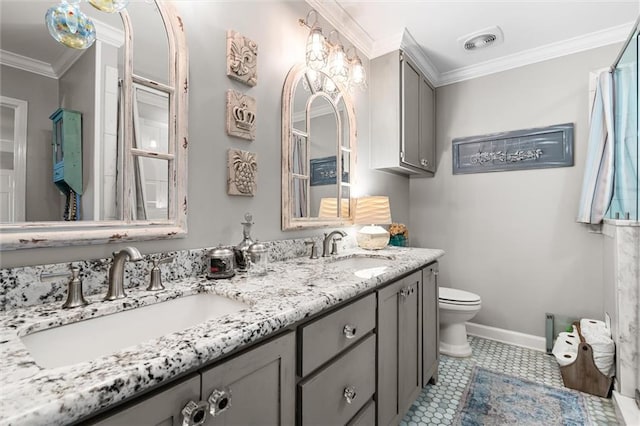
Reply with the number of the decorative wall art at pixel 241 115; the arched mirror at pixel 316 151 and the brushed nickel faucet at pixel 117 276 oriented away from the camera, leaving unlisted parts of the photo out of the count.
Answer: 0

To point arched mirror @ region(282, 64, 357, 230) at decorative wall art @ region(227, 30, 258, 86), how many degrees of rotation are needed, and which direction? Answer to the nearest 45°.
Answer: approximately 90° to its right

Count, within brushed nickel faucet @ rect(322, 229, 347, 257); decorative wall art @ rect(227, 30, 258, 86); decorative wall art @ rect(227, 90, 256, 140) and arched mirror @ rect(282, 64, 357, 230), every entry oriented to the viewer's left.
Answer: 0

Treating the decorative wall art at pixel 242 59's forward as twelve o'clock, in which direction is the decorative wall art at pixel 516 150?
the decorative wall art at pixel 516 150 is roughly at 10 o'clock from the decorative wall art at pixel 242 59.

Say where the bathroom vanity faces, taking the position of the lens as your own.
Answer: facing the viewer and to the right of the viewer

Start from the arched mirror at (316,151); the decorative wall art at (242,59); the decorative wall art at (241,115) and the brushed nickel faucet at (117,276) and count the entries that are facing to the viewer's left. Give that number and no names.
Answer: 0

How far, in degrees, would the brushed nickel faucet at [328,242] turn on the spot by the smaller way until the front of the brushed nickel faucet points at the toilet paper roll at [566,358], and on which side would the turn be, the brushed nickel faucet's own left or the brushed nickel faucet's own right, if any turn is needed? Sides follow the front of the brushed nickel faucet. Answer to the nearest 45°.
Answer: approximately 45° to the brushed nickel faucet's own left

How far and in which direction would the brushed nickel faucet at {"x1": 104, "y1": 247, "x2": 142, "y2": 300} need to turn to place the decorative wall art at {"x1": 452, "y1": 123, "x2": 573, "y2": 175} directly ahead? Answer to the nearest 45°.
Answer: approximately 45° to its left

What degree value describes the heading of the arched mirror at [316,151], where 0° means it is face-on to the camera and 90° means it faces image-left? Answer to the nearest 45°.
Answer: approximately 315°

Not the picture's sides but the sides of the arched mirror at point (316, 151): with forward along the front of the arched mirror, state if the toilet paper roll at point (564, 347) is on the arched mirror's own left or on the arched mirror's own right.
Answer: on the arched mirror's own left

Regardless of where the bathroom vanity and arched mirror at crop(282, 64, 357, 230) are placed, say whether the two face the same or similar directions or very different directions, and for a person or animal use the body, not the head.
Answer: same or similar directions

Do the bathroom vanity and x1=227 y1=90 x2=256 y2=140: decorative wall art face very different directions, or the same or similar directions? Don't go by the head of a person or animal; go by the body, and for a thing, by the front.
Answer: same or similar directions

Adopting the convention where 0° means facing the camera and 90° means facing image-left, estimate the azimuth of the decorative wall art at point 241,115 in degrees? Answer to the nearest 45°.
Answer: approximately 315°

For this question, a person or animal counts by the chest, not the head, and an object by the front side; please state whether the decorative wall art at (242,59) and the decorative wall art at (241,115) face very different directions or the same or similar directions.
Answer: same or similar directions
